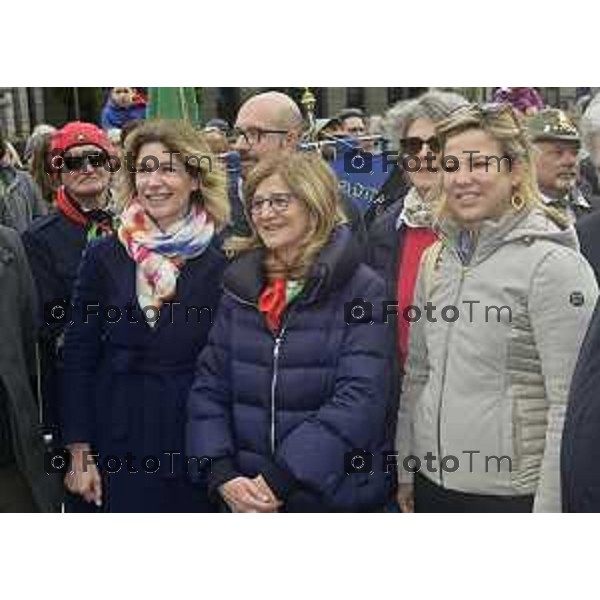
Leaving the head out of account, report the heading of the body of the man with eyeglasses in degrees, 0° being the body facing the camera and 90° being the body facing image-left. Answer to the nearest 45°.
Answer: approximately 45°

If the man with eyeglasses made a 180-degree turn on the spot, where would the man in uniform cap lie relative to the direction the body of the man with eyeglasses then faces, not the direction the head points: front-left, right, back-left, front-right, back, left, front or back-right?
front-right

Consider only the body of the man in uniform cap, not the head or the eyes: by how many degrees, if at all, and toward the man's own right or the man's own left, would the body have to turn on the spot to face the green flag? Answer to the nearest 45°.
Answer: approximately 135° to the man's own right
